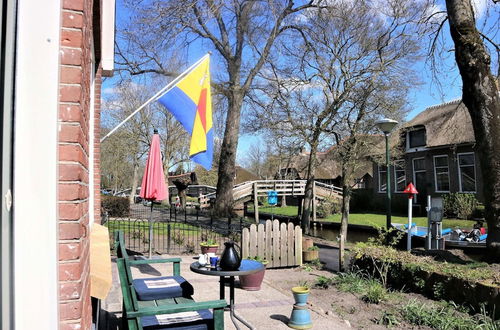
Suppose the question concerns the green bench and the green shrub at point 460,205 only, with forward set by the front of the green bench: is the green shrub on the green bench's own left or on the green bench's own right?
on the green bench's own left

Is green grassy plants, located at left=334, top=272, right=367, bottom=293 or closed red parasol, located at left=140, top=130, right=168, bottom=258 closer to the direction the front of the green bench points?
the green grassy plants

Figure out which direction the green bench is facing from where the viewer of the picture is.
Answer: facing to the right of the viewer

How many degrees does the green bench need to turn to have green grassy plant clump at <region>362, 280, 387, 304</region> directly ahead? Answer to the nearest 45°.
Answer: approximately 45° to its left

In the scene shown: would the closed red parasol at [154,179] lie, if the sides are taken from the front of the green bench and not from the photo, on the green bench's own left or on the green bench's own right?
on the green bench's own left

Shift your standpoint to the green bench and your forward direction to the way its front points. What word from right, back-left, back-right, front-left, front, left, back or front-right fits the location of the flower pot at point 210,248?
left

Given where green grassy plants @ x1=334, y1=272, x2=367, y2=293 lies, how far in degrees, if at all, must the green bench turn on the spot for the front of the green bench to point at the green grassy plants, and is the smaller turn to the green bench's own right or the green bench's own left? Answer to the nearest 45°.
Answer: approximately 45° to the green bench's own left

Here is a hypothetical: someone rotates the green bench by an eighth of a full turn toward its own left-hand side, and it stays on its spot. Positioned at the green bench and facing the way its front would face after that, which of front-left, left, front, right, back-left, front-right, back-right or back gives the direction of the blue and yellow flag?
front-left

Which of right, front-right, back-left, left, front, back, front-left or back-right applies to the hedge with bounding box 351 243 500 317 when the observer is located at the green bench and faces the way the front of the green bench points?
front-left

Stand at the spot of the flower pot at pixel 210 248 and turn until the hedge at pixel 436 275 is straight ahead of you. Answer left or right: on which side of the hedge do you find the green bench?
right

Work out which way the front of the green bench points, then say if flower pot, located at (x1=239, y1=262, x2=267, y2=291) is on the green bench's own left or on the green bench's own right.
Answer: on the green bench's own left
